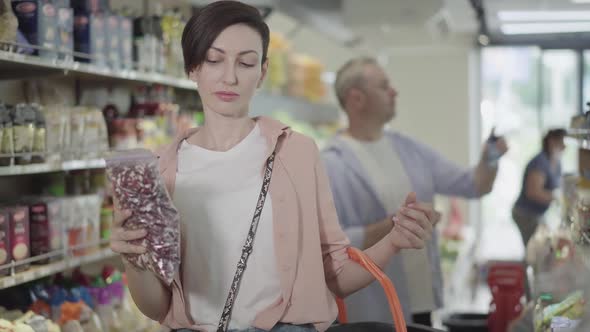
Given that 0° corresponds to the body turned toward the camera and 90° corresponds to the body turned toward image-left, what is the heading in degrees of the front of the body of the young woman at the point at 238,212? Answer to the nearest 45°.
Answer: approximately 0°

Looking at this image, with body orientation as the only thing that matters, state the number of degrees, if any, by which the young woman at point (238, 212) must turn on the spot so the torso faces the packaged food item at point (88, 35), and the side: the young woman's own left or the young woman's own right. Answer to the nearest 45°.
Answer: approximately 135° to the young woman's own right

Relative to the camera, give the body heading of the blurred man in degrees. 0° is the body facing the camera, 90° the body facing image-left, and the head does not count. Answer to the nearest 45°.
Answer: approximately 315°

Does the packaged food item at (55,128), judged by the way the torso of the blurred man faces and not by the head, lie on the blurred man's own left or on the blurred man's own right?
on the blurred man's own right

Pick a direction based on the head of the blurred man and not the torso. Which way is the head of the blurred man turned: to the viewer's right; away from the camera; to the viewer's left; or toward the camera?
to the viewer's right
